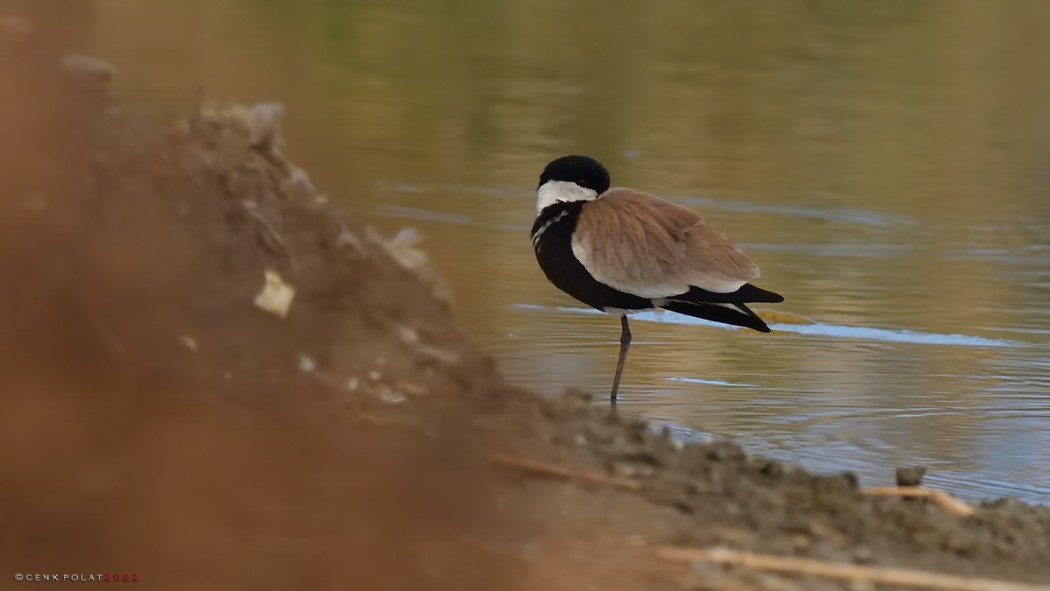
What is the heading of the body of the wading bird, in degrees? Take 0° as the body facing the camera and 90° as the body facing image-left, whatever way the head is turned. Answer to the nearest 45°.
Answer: approximately 90°

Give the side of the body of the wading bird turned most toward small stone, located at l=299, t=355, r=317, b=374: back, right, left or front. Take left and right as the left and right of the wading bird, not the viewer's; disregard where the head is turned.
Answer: left

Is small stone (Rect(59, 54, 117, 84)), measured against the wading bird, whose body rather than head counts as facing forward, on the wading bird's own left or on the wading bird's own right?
on the wading bird's own left

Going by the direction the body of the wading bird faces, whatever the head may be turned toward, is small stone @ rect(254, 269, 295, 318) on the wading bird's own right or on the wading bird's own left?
on the wading bird's own left
